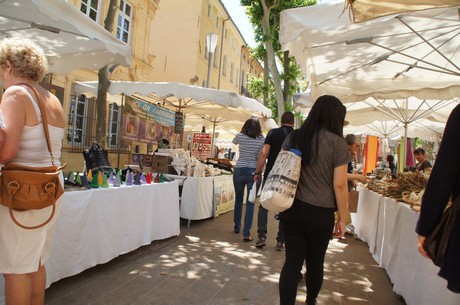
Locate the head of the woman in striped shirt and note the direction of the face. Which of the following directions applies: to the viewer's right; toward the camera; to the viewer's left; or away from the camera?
away from the camera

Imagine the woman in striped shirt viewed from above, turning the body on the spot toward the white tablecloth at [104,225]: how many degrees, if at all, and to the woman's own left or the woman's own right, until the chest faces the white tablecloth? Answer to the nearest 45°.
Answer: approximately 135° to the woman's own left

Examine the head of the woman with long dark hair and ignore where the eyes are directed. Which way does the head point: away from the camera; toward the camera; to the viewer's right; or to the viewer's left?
away from the camera

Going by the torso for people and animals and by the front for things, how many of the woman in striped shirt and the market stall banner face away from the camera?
1

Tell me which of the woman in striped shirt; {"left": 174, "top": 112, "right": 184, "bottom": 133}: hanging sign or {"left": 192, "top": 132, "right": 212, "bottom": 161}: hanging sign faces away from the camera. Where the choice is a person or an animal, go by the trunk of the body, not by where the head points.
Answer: the woman in striped shirt

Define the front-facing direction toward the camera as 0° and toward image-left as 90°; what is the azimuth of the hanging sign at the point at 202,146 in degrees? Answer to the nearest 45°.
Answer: approximately 0°

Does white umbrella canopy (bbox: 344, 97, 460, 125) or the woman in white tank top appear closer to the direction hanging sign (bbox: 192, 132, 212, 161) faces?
the woman in white tank top

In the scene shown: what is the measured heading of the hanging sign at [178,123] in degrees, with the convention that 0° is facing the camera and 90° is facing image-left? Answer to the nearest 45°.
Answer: approximately 0°

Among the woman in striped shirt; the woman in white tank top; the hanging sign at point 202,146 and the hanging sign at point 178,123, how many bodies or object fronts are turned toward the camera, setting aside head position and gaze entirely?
2

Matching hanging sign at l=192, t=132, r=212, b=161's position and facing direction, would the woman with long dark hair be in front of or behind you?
in front

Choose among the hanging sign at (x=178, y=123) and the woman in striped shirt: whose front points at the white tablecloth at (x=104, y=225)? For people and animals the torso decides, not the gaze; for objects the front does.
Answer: the hanging sign

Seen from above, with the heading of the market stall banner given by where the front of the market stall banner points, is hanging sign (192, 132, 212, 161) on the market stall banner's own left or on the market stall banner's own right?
on the market stall banner's own left

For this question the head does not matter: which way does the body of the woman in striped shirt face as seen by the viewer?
away from the camera
